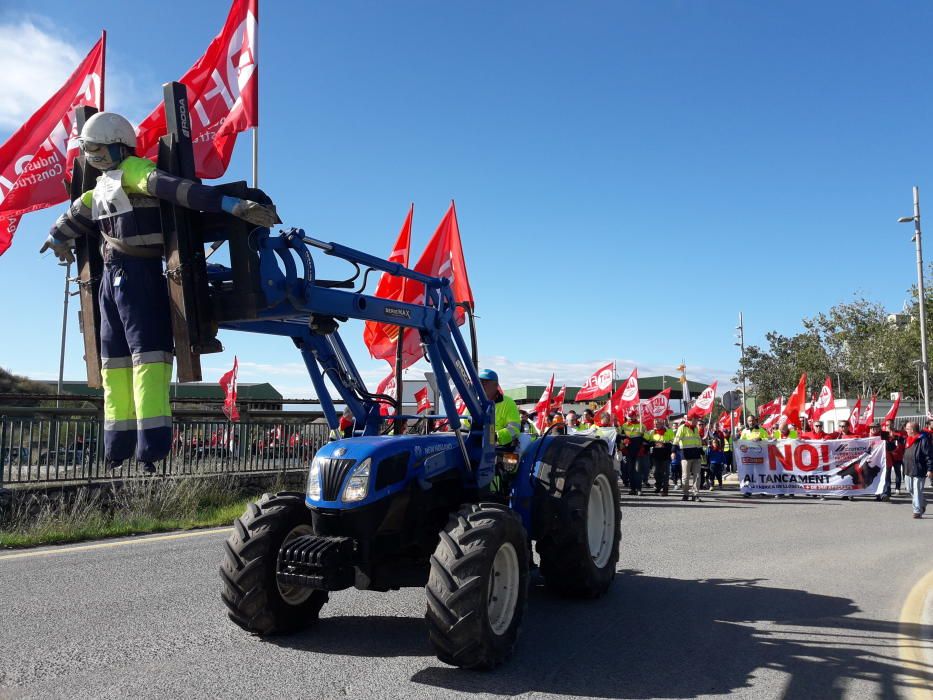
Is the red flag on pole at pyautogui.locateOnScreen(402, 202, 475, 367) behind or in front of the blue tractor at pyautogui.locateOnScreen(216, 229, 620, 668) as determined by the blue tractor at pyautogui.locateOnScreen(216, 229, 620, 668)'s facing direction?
behind

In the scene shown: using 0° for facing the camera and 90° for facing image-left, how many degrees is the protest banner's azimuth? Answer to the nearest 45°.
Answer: approximately 0°

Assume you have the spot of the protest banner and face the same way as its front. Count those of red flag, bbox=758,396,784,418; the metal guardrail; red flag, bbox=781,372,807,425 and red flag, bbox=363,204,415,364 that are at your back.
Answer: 2

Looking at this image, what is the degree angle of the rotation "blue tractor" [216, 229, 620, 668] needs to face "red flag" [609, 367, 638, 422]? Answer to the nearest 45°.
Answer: approximately 135° to its right

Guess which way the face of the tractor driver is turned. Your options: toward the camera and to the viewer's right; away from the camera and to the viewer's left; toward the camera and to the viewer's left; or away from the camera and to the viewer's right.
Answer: toward the camera and to the viewer's left

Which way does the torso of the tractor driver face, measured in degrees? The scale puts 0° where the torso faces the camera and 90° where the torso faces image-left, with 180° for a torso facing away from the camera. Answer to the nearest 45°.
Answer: approximately 45°

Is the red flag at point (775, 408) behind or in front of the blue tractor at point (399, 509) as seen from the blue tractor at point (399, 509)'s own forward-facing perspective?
behind

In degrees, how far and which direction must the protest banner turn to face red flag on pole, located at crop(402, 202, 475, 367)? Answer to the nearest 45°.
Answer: approximately 45° to its right

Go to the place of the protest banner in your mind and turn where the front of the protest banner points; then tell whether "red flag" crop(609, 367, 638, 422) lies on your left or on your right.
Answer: on your right

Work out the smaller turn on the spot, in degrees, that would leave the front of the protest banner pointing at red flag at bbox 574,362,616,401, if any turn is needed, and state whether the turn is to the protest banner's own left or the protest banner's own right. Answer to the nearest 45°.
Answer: approximately 90° to the protest banner's own right

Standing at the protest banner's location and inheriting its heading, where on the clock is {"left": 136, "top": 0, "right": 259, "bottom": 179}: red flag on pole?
The red flag on pole is roughly at 1 o'clock from the protest banner.

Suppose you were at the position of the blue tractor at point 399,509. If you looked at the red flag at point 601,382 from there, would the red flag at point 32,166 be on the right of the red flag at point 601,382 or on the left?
left

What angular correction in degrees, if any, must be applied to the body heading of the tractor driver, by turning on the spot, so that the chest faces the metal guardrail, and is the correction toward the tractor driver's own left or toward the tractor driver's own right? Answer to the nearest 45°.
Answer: approximately 90° to the tractor driver's own right

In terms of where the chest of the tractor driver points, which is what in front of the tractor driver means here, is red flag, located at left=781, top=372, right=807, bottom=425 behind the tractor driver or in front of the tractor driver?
behind
